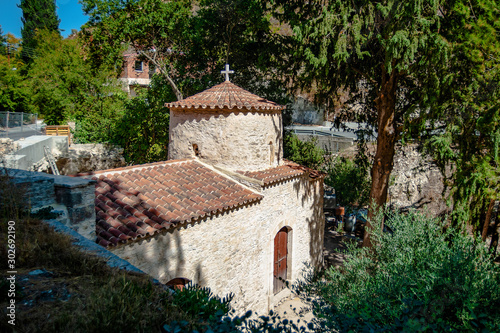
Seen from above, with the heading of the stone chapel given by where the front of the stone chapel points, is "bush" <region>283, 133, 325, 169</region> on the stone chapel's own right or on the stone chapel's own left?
on the stone chapel's own left

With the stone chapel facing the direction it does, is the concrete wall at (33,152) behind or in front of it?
behind

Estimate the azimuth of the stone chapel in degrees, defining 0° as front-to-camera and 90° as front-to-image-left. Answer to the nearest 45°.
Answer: approximately 315°

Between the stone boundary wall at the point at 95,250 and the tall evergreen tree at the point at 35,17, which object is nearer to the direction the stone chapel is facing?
the stone boundary wall

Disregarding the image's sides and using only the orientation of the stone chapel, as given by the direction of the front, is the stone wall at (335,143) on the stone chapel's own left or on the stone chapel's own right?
on the stone chapel's own left

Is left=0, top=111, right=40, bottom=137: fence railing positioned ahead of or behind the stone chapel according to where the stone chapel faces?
behind

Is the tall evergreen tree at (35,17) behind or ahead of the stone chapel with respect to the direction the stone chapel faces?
behind

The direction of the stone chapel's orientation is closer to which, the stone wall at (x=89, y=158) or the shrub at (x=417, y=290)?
the shrub

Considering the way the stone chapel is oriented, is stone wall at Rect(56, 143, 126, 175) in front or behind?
behind
